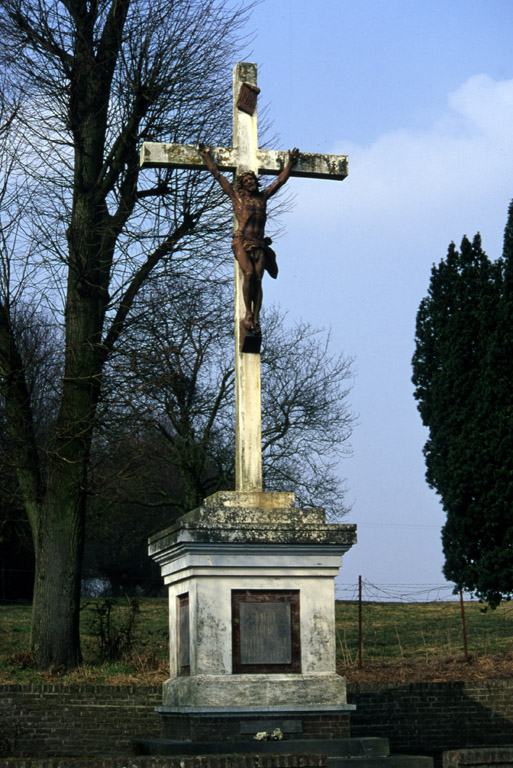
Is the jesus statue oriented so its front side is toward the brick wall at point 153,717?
no

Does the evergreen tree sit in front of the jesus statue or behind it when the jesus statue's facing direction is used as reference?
behind

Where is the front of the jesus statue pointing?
toward the camera
